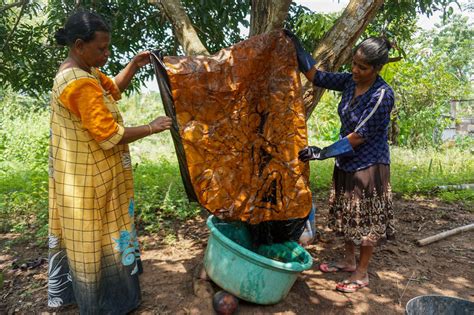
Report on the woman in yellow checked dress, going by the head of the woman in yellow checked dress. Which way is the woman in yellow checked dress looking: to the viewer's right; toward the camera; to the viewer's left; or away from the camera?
to the viewer's right

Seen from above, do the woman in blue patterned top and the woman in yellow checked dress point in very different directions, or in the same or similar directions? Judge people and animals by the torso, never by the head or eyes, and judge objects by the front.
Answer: very different directions

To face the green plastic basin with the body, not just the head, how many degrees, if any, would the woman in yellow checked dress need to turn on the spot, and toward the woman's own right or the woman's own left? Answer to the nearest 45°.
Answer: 0° — they already face it

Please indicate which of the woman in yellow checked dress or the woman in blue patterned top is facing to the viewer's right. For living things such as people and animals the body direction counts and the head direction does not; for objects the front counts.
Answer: the woman in yellow checked dress

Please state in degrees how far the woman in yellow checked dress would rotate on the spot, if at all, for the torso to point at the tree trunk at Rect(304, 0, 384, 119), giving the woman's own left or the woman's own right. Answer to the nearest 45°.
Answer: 0° — they already face it

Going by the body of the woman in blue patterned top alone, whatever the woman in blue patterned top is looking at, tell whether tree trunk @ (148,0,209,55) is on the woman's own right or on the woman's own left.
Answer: on the woman's own right

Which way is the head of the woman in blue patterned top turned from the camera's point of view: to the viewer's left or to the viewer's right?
to the viewer's left

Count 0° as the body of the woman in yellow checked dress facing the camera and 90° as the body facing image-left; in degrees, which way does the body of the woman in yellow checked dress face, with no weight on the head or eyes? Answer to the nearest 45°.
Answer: approximately 270°

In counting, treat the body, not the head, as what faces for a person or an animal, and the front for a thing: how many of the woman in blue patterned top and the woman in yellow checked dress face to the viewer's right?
1
